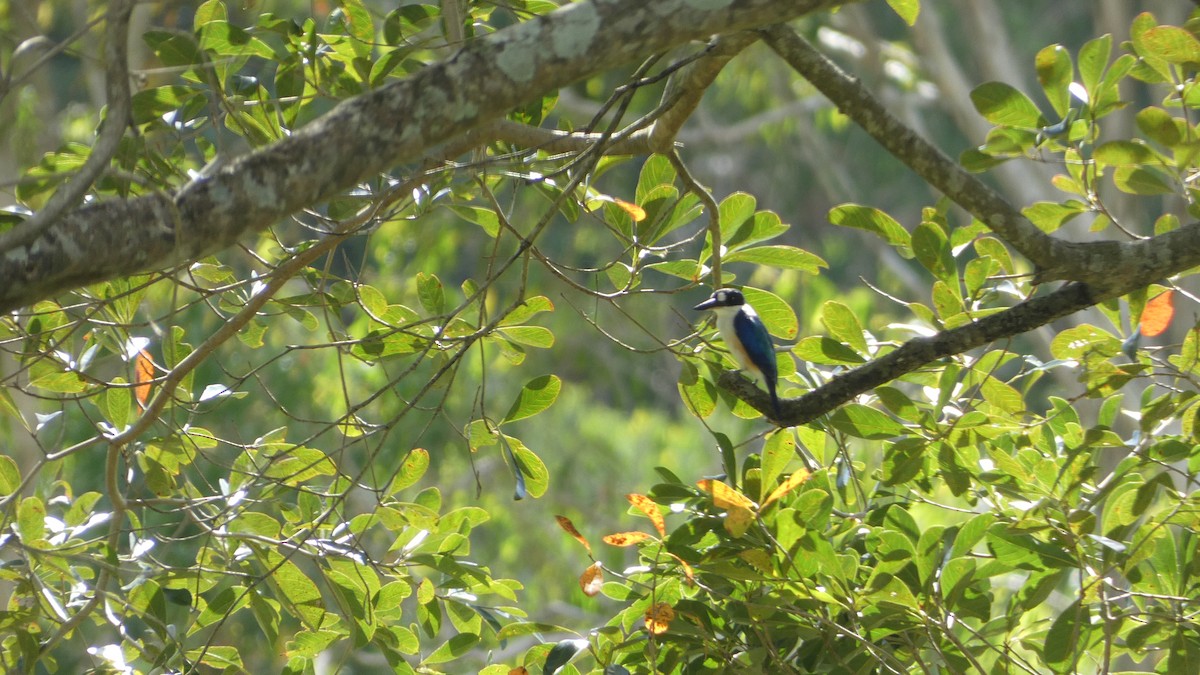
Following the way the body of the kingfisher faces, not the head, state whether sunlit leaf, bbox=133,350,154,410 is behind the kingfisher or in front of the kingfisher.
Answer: in front

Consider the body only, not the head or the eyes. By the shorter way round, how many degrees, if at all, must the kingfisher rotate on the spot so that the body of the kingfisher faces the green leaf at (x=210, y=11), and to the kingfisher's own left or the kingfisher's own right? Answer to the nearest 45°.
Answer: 0° — it already faces it

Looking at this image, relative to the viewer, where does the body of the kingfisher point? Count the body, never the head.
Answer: to the viewer's left

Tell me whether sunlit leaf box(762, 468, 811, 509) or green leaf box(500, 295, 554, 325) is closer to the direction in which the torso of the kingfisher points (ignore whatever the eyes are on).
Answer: the green leaf

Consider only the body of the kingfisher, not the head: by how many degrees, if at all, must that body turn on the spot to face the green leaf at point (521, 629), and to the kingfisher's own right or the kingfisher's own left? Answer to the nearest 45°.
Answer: approximately 45° to the kingfisher's own left

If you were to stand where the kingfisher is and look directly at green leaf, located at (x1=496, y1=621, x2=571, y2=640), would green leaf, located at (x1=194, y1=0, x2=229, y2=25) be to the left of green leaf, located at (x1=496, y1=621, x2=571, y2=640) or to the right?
right

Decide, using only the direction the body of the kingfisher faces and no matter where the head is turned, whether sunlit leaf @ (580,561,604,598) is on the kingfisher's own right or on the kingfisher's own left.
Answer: on the kingfisher's own left
